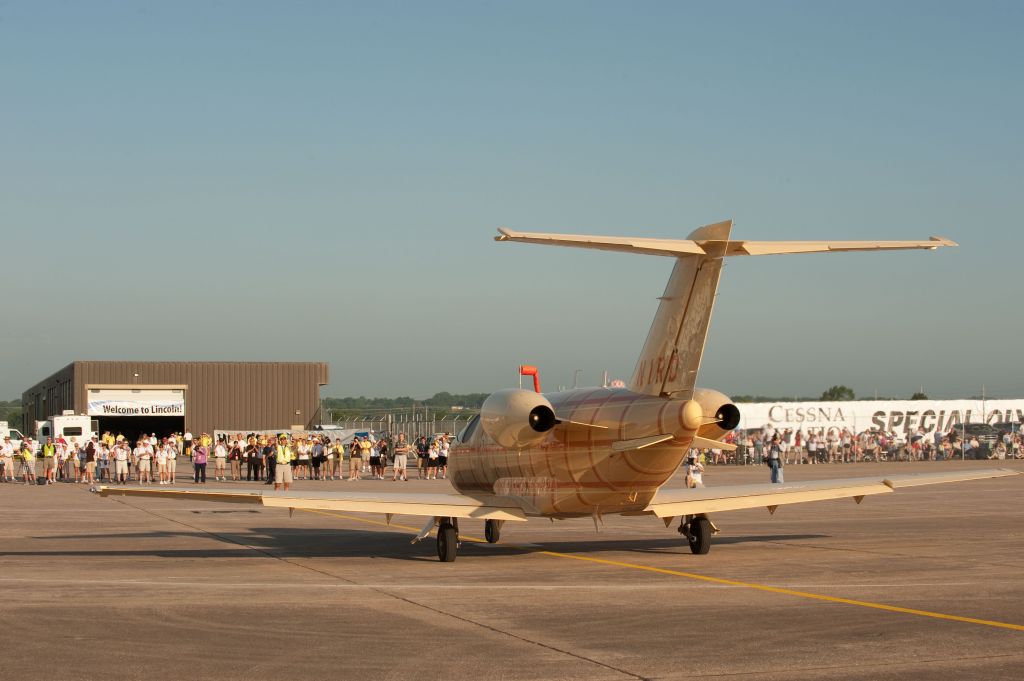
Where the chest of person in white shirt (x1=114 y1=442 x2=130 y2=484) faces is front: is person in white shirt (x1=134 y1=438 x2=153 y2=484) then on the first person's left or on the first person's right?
on the first person's left

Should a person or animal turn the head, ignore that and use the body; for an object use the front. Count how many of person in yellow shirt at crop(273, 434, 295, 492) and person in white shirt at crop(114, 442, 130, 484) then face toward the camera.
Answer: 2

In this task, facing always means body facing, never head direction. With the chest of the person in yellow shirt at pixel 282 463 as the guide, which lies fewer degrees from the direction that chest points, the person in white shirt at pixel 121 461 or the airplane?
the airplane

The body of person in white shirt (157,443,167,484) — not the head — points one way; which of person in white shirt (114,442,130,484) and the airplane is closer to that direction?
the airplane

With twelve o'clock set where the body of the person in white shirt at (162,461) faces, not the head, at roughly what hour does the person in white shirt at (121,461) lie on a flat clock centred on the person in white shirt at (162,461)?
the person in white shirt at (121,461) is roughly at 4 o'clock from the person in white shirt at (162,461).

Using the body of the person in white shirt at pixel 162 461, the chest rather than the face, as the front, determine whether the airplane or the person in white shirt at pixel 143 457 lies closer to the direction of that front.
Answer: the airplane

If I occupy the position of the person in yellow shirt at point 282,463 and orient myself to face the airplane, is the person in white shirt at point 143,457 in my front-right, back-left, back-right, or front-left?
back-right

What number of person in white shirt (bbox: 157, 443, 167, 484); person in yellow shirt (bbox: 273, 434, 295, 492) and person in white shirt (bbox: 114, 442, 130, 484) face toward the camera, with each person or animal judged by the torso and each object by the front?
3

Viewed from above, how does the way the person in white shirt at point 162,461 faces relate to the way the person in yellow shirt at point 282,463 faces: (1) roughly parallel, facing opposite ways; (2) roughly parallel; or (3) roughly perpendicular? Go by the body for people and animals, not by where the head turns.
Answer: roughly parallel

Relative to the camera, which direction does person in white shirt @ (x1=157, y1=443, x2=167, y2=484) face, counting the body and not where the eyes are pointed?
toward the camera

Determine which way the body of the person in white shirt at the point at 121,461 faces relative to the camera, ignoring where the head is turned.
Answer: toward the camera

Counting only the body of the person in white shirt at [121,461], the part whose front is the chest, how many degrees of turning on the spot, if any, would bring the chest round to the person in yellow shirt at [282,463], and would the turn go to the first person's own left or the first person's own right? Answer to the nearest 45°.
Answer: approximately 45° to the first person's own left

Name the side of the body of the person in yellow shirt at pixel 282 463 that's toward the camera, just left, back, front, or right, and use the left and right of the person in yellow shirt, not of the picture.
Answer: front

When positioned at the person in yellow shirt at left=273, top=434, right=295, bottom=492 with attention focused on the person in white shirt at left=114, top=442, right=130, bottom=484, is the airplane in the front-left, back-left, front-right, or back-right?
back-left

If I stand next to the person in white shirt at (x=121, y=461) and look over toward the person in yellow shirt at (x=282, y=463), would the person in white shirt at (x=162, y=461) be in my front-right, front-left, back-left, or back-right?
front-left

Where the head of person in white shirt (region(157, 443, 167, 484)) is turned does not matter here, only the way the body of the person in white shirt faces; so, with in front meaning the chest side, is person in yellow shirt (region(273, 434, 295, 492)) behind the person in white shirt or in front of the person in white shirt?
in front

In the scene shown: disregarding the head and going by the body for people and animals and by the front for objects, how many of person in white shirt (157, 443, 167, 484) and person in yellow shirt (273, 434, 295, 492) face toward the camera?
2

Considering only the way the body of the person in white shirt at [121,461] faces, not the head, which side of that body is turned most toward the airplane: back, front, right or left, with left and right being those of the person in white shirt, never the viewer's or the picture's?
front

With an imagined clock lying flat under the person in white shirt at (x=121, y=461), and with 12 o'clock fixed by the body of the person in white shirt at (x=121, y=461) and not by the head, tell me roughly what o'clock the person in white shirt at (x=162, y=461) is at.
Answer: the person in white shirt at (x=162, y=461) is roughly at 10 o'clock from the person in white shirt at (x=121, y=461).
